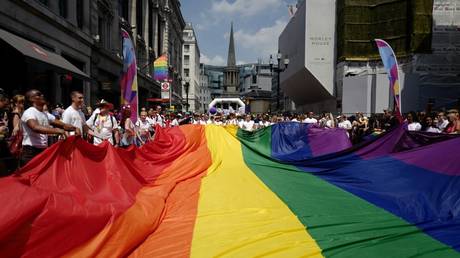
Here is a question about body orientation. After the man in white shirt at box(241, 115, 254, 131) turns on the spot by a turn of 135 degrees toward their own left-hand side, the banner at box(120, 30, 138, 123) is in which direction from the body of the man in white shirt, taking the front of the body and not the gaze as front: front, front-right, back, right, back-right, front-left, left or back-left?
back

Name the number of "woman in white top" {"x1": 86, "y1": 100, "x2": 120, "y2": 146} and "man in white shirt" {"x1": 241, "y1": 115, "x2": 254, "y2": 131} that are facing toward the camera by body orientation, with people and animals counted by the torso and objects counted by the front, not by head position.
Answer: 2

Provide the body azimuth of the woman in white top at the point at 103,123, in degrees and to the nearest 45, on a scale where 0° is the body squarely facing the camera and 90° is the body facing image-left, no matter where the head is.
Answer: approximately 0°

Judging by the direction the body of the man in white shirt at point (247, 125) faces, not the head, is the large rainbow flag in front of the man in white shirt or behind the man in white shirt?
in front

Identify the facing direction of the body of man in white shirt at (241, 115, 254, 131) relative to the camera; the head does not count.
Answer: toward the camera

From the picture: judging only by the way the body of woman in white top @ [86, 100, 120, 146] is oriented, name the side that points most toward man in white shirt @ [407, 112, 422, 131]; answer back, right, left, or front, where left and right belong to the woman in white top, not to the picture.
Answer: left

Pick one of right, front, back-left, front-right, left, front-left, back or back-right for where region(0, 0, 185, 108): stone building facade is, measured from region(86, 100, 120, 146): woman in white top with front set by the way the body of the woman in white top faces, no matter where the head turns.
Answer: back

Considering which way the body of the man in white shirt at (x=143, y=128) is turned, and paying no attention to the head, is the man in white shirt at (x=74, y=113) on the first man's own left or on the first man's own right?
on the first man's own right

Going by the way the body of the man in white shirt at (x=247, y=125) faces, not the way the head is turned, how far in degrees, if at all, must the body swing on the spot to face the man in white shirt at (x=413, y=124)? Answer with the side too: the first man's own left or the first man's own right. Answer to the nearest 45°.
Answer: approximately 45° to the first man's own left

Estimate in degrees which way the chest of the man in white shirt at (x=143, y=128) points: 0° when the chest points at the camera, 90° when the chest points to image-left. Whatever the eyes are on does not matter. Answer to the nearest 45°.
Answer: approximately 315°
